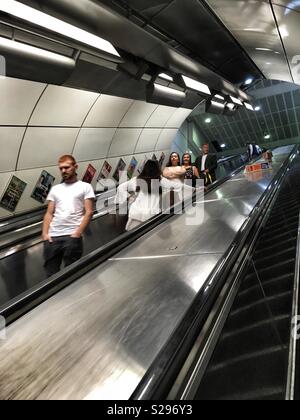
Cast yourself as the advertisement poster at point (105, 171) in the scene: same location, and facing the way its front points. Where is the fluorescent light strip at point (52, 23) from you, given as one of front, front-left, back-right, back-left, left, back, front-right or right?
front-right

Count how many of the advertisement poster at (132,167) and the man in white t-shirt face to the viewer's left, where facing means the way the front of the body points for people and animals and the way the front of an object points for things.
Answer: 0

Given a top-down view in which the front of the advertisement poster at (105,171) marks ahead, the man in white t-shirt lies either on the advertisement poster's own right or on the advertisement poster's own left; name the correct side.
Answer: on the advertisement poster's own right

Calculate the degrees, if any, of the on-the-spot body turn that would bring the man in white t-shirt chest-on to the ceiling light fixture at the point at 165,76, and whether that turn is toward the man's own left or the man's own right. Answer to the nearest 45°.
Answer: approximately 135° to the man's own left

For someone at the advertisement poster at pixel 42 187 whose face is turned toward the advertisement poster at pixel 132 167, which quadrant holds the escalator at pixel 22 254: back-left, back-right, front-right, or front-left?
back-right

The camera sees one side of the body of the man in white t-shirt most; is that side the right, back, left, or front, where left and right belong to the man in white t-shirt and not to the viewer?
front

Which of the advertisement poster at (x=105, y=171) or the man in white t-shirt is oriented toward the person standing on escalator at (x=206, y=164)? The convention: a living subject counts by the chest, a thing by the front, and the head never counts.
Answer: the advertisement poster

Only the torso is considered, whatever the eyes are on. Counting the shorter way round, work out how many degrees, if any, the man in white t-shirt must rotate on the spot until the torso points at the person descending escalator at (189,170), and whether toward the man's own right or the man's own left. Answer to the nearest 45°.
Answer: approximately 135° to the man's own left

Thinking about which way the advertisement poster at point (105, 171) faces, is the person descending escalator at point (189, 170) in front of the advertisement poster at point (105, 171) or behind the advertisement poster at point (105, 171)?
in front

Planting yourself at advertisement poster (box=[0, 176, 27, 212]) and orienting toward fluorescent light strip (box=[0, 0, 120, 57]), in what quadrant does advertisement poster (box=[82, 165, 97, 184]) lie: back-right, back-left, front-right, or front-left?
back-left

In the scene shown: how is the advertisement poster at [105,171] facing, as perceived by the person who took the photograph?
facing the viewer and to the right of the viewer

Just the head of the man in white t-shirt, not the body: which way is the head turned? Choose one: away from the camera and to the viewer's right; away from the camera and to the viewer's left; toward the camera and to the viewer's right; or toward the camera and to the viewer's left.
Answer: toward the camera and to the viewer's left

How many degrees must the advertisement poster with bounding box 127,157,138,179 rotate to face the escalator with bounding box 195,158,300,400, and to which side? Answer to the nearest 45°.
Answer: approximately 45° to its right
